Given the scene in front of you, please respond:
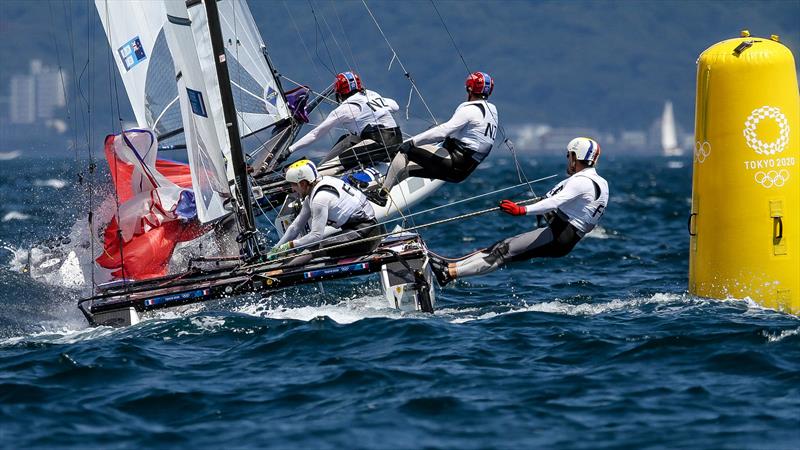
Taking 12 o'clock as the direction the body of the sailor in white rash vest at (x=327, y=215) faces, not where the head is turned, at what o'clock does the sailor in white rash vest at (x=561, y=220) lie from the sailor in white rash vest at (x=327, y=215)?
the sailor in white rash vest at (x=561, y=220) is roughly at 6 o'clock from the sailor in white rash vest at (x=327, y=215).

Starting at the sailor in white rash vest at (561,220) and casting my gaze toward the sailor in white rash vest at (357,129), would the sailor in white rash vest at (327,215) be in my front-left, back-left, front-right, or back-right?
front-left

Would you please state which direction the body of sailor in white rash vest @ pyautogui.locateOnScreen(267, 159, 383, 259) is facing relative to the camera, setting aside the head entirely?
to the viewer's left

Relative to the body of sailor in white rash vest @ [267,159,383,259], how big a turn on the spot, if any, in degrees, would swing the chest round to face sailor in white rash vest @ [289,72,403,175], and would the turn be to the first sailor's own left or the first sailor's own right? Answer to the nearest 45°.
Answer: approximately 90° to the first sailor's own right

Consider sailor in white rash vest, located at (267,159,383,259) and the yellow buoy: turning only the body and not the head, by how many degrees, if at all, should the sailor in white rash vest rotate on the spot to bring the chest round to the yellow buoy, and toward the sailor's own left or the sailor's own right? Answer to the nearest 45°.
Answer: approximately 180°

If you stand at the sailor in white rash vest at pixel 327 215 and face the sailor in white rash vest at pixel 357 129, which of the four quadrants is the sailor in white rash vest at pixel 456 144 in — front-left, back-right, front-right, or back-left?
front-right

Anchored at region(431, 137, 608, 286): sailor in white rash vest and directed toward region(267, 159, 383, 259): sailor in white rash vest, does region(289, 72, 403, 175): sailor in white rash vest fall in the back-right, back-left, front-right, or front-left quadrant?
front-right

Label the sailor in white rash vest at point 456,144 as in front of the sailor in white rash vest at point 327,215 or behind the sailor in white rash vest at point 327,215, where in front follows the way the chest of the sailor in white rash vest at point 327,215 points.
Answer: behind
